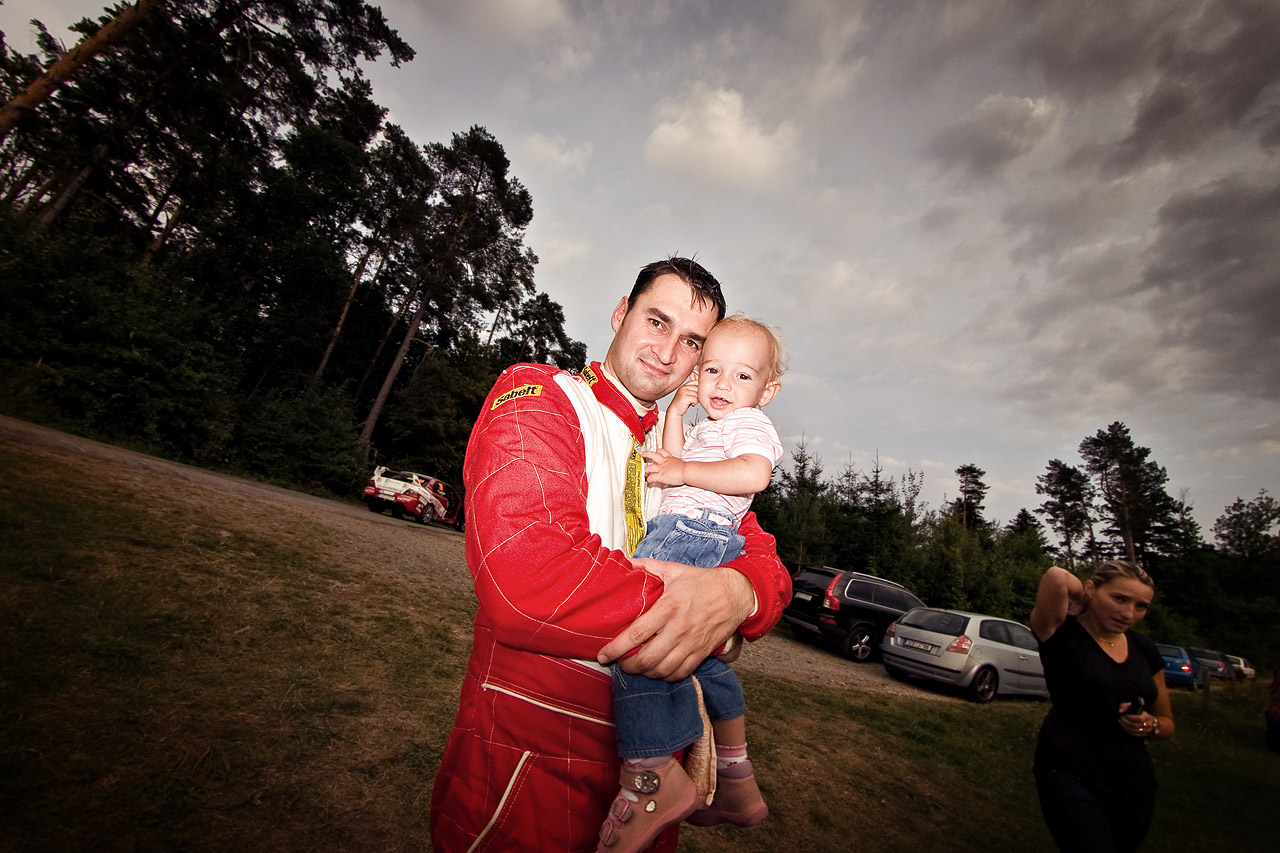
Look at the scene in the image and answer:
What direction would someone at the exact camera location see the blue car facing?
facing away from the viewer and to the right of the viewer

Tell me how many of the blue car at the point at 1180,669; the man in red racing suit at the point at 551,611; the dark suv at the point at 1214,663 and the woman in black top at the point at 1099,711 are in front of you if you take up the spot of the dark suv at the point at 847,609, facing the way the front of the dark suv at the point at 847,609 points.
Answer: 2

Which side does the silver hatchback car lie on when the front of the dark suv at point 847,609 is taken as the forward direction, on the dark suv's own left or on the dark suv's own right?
on the dark suv's own right

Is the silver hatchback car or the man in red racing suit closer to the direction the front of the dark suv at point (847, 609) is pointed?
the silver hatchback car

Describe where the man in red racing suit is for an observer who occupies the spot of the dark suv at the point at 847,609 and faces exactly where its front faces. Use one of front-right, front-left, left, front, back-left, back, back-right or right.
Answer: back-right

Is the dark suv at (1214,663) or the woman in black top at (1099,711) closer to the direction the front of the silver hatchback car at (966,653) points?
the dark suv

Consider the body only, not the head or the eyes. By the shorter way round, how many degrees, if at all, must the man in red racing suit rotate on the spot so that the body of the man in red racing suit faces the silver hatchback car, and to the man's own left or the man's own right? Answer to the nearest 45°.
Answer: approximately 90° to the man's own left

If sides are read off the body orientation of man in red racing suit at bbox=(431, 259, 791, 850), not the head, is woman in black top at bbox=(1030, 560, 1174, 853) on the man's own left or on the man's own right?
on the man's own left

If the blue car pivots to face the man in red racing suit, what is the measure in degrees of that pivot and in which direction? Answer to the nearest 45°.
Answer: approximately 135° to its right

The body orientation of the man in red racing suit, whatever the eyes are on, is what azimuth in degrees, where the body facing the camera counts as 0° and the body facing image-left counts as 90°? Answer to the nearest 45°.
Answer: approximately 315°

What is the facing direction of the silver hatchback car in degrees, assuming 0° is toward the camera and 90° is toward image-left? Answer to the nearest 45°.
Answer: approximately 225°
